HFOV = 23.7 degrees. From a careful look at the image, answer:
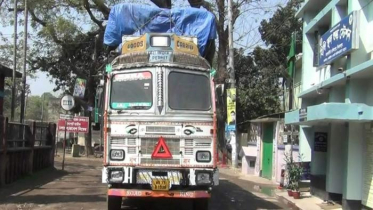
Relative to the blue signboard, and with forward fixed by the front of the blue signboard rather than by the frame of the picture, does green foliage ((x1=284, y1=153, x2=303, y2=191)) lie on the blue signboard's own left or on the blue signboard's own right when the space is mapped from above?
on the blue signboard's own right

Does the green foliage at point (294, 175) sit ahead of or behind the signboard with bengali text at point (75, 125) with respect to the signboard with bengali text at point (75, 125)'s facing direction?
ahead

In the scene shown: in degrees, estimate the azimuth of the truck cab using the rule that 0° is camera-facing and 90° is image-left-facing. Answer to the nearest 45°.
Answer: approximately 0°

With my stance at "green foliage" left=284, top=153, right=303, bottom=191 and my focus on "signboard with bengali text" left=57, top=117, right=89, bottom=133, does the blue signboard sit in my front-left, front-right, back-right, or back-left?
back-left

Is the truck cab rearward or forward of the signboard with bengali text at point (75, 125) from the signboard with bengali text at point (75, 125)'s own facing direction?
forward

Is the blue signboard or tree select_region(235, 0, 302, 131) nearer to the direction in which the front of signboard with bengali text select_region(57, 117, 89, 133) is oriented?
the blue signboard

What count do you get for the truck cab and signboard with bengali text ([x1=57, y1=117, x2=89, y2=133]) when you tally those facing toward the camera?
2

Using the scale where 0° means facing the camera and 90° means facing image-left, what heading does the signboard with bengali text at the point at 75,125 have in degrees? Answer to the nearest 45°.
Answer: approximately 0°
